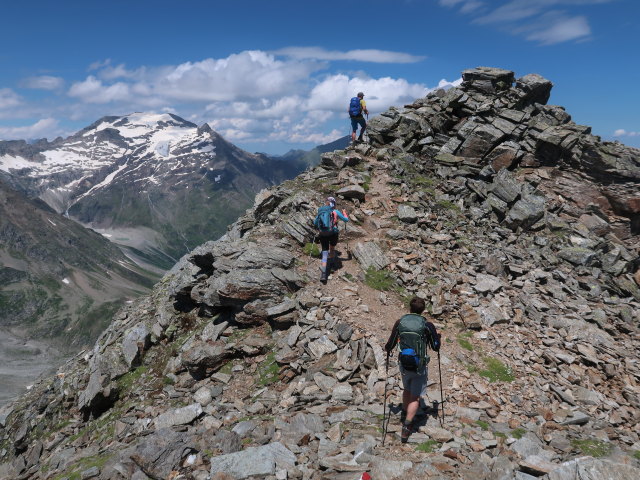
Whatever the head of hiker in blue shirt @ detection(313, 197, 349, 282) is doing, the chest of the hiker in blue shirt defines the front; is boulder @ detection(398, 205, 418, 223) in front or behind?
in front

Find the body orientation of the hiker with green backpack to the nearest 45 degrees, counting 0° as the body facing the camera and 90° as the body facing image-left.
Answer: approximately 180°

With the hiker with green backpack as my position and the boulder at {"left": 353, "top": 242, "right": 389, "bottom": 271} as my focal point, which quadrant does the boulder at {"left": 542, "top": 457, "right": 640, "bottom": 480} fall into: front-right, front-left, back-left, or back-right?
back-right

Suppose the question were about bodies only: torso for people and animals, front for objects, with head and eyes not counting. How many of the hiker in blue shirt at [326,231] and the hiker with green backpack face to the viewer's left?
0

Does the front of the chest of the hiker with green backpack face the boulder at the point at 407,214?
yes

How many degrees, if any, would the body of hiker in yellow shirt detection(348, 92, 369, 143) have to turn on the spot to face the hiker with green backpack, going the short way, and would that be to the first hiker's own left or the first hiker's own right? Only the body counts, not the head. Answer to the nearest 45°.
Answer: approximately 135° to the first hiker's own right

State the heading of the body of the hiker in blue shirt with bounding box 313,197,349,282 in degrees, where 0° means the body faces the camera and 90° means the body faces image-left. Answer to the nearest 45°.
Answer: approximately 225°

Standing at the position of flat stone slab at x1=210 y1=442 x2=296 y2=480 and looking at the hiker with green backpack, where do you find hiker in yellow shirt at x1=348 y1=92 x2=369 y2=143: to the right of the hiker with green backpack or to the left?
left

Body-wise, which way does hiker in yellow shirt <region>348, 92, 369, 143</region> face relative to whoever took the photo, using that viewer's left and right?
facing away from the viewer and to the right of the viewer

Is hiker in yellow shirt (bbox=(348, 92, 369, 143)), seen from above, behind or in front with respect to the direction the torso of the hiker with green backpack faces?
in front

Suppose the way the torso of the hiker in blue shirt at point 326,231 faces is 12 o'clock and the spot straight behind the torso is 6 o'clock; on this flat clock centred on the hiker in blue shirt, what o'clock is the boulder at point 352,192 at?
The boulder is roughly at 11 o'clock from the hiker in blue shirt.

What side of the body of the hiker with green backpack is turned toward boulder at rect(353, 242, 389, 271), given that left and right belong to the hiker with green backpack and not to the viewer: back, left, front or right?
front

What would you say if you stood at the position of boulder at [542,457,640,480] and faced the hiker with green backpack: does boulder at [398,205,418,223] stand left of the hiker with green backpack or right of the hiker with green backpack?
right
